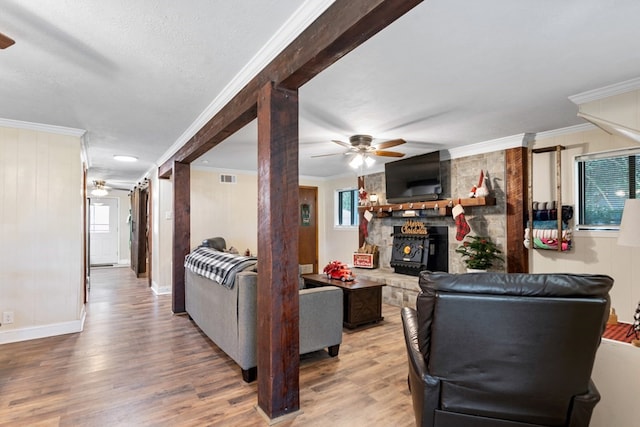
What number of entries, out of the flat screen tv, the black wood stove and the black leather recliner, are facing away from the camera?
1

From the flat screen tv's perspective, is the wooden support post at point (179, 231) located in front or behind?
in front

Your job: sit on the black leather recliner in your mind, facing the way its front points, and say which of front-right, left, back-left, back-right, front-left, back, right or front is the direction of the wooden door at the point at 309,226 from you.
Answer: front-left

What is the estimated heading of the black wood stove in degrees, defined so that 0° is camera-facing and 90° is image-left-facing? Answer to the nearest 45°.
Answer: approximately 45°

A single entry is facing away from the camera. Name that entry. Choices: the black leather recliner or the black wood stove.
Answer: the black leather recliner

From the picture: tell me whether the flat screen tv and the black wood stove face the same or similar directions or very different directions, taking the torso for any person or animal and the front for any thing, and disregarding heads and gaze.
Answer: same or similar directions

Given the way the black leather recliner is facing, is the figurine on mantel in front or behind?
in front

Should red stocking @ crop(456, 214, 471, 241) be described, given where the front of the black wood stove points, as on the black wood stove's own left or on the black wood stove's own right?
on the black wood stove's own left

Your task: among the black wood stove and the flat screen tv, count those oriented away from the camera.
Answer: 0

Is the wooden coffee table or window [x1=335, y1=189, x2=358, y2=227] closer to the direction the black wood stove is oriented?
the wooden coffee table

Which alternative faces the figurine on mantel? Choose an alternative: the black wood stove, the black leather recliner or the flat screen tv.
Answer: the black leather recliner

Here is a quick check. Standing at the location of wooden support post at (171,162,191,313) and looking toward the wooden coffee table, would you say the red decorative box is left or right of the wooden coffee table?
left

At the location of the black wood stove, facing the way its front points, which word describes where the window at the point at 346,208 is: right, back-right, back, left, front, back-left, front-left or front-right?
right

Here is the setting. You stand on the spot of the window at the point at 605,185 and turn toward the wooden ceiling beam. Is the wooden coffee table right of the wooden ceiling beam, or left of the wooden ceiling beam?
right

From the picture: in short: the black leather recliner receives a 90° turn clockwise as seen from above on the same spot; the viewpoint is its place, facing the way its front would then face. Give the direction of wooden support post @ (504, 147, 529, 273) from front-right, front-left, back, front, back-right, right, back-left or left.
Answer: left

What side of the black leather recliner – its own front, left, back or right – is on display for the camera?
back
